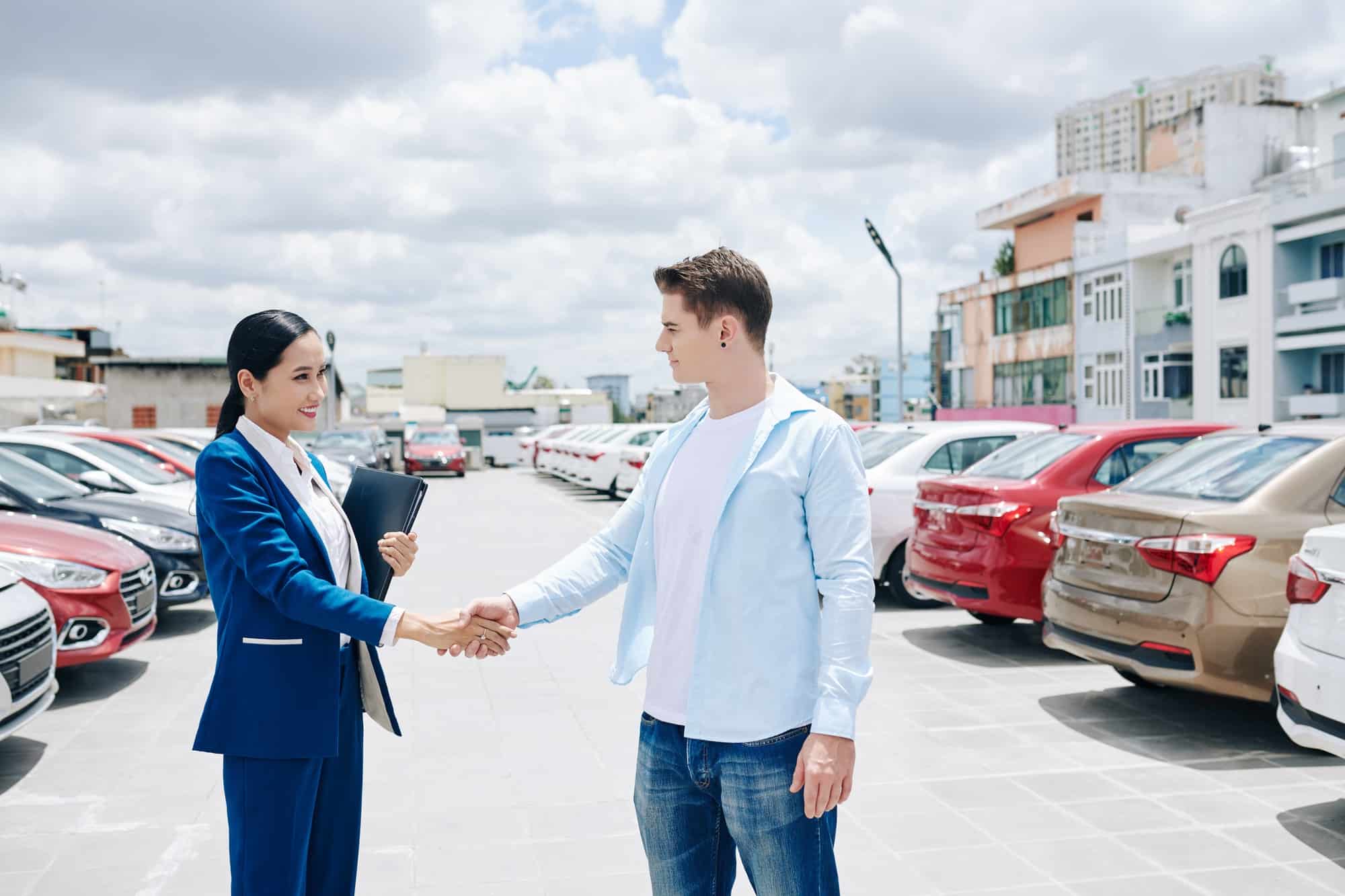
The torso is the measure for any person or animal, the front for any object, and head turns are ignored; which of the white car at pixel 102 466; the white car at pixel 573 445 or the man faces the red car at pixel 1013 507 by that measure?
the white car at pixel 102 466

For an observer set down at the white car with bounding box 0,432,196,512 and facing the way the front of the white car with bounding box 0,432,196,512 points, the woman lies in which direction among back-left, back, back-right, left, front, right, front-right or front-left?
front-right

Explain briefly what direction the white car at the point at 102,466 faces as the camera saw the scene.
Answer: facing the viewer and to the right of the viewer

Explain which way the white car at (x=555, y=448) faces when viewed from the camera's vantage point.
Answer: facing away from the viewer and to the right of the viewer

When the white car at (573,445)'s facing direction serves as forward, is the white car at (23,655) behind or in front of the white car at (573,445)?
behind

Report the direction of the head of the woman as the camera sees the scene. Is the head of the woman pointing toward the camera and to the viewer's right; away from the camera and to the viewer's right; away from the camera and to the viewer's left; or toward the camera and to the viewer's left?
toward the camera and to the viewer's right

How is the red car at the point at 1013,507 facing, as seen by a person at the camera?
facing away from the viewer and to the right of the viewer

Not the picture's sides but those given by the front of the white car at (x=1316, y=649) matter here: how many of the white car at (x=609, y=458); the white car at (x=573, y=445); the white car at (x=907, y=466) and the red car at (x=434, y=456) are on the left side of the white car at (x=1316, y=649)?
4

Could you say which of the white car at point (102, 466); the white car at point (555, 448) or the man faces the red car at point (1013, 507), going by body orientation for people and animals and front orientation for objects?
the white car at point (102, 466)

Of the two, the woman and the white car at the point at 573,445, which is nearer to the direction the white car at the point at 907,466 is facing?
the white car

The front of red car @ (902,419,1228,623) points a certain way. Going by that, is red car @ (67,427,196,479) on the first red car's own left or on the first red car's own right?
on the first red car's own left

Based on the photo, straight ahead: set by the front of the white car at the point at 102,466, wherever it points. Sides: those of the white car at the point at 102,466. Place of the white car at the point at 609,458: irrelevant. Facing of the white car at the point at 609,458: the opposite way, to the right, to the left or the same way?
to the left
